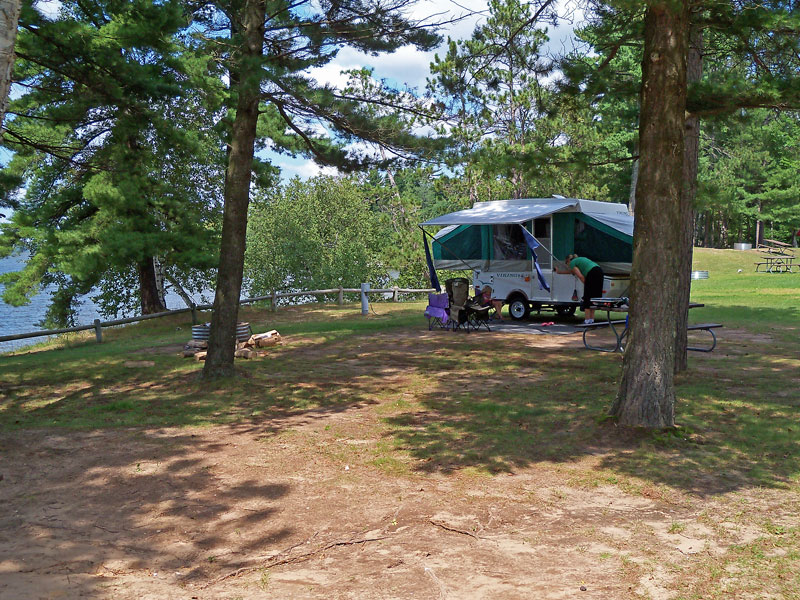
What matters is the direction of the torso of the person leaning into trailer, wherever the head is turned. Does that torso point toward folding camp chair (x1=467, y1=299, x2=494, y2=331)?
yes

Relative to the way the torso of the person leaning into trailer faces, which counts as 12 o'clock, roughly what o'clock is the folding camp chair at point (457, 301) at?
The folding camp chair is roughly at 12 o'clock from the person leaning into trailer.

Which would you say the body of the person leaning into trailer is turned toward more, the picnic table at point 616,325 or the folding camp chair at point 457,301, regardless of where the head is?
the folding camp chair

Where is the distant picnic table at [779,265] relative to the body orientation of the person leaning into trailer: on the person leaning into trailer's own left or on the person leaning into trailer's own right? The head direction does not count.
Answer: on the person leaning into trailer's own right

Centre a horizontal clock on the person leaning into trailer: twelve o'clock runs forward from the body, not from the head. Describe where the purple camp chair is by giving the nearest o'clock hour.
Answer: The purple camp chair is roughly at 12 o'clock from the person leaning into trailer.

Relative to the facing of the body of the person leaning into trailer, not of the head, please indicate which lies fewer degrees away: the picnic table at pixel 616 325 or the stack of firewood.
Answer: the stack of firewood

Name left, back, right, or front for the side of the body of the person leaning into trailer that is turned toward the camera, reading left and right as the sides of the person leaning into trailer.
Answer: left

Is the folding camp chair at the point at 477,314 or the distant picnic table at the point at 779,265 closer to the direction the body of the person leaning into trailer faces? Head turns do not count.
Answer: the folding camp chair
